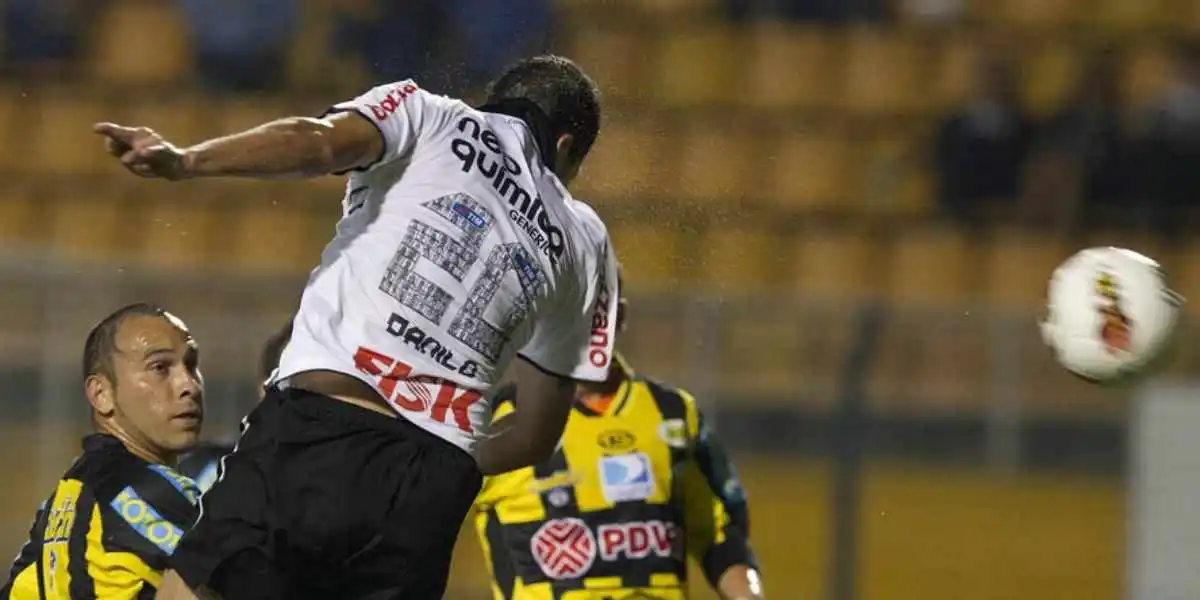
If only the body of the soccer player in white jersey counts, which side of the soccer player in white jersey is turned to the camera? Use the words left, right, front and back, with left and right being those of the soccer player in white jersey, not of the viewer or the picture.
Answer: back

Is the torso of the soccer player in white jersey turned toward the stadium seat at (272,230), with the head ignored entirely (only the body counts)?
yes

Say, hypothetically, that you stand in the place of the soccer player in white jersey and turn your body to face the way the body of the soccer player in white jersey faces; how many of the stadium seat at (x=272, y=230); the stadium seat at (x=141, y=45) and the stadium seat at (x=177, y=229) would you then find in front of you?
3

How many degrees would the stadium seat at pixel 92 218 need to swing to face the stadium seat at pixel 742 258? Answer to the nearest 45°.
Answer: approximately 45° to its left

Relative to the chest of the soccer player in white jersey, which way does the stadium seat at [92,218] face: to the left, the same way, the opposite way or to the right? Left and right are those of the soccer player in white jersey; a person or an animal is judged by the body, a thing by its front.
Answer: the opposite way

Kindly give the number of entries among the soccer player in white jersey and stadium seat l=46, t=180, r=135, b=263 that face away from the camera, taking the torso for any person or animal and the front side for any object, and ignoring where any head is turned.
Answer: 1

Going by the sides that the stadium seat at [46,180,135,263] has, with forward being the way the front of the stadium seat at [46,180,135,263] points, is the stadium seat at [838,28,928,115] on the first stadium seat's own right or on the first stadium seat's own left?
on the first stadium seat's own left

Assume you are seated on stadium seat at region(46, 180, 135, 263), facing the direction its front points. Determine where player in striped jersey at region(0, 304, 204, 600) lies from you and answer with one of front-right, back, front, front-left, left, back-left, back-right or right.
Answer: front

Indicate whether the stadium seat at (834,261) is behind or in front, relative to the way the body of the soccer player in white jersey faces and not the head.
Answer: in front

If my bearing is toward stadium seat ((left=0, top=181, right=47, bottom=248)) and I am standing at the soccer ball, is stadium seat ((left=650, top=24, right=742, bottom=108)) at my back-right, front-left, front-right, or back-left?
front-right

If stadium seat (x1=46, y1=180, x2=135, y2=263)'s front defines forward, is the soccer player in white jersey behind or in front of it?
in front

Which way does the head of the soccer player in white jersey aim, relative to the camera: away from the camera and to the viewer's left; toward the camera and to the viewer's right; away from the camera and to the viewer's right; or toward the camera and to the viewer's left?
away from the camera and to the viewer's right

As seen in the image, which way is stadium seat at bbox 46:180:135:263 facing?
toward the camera
